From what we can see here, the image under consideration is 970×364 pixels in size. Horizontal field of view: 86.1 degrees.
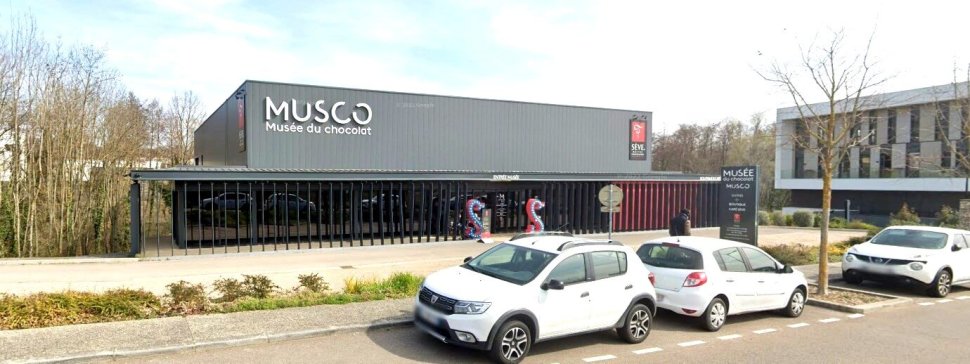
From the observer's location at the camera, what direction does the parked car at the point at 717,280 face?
facing away from the viewer and to the right of the viewer

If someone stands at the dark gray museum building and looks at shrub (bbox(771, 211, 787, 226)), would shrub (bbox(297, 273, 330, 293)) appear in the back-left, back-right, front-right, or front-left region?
back-right

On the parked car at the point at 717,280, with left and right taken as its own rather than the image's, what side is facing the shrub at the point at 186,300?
back

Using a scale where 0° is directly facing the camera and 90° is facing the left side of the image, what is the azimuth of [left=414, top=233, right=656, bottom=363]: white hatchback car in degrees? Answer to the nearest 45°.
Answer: approximately 45°

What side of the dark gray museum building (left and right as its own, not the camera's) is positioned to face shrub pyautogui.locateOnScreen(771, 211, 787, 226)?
left

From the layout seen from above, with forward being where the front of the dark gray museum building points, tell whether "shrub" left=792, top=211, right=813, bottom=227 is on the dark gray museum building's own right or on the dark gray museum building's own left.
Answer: on the dark gray museum building's own left

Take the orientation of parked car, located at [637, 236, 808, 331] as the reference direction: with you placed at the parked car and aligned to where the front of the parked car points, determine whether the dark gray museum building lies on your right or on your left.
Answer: on your left

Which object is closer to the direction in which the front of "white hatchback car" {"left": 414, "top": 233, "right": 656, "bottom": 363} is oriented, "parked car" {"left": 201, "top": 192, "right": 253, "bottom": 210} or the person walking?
the parked car

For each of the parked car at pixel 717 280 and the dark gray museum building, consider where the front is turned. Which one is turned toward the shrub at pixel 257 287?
the dark gray museum building

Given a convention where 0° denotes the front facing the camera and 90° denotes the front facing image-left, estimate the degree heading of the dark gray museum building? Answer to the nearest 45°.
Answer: approximately 0°

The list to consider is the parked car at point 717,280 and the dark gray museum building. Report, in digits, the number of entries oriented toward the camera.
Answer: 1

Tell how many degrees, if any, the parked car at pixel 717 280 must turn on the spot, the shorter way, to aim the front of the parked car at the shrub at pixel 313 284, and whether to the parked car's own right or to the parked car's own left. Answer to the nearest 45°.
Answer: approximately 135° to the parked car's own left

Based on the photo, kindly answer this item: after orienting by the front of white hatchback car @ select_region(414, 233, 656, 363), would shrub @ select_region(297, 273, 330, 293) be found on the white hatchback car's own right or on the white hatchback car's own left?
on the white hatchback car's own right
